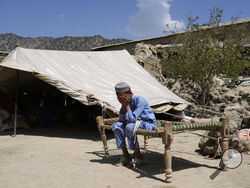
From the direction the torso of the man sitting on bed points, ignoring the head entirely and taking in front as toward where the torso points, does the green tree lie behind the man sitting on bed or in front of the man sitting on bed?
behind

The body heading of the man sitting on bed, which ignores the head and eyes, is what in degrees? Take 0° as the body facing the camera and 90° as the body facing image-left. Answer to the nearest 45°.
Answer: approximately 45°
